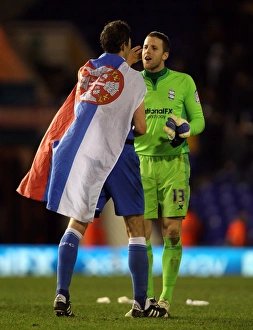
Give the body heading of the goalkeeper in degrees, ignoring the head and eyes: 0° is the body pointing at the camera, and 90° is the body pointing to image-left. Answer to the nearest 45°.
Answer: approximately 45°
